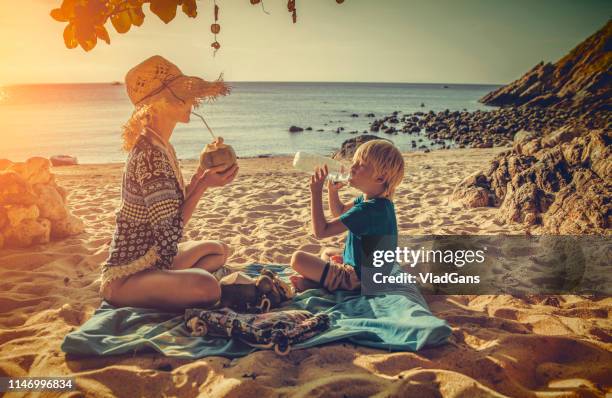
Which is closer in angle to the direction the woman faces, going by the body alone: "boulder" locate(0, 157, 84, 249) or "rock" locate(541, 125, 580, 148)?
the rock

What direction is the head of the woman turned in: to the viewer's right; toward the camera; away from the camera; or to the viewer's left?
to the viewer's right

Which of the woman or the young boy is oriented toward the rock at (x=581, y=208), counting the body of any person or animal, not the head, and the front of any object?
the woman

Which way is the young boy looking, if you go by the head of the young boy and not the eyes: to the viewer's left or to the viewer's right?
to the viewer's left

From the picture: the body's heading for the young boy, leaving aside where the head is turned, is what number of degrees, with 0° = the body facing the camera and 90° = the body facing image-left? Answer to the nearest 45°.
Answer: approximately 90°

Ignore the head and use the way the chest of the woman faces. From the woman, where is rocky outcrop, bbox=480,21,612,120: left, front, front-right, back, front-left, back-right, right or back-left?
front-left

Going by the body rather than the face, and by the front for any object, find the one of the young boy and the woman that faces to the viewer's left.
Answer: the young boy

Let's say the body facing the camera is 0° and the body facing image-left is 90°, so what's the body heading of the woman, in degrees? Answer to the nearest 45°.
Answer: approximately 270°

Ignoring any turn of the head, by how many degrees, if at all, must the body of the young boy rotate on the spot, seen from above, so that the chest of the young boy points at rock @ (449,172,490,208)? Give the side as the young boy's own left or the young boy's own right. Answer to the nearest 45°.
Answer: approximately 135° to the young boy's own right

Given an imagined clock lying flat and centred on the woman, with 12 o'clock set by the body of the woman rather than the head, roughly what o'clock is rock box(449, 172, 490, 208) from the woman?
The rock is roughly at 11 o'clock from the woman.

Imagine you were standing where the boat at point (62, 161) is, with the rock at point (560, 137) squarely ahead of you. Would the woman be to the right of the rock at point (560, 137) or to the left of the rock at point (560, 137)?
right

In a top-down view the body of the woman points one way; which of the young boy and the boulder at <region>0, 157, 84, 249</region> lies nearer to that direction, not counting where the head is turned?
the young boy

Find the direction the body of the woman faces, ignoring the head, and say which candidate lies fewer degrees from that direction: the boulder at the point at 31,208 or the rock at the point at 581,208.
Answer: the rock

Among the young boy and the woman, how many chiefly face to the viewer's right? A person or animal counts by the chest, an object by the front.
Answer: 1

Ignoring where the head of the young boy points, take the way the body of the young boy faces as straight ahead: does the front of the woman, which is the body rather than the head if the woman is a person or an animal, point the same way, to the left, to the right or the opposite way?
the opposite way
